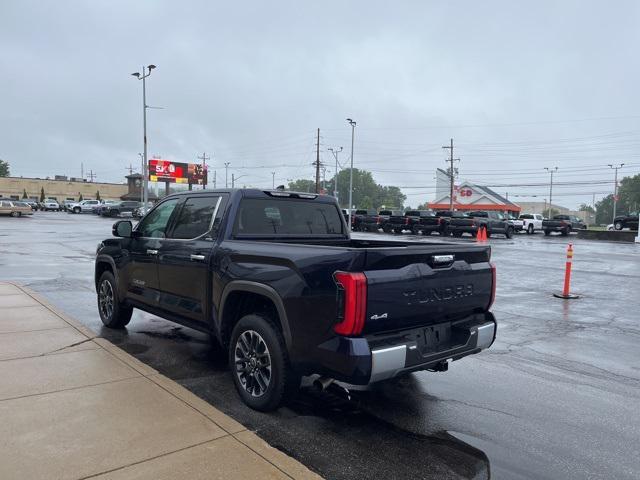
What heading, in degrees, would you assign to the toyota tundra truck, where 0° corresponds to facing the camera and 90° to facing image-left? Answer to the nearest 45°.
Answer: approximately 135°

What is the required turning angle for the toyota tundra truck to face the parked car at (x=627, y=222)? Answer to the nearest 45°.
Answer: approximately 90° to its right

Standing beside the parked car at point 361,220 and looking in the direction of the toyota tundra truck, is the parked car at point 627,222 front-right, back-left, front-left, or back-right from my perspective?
back-left
